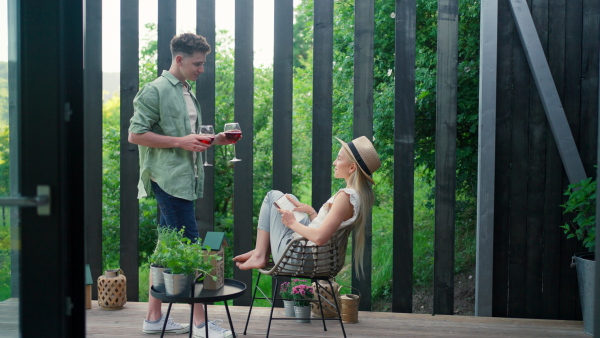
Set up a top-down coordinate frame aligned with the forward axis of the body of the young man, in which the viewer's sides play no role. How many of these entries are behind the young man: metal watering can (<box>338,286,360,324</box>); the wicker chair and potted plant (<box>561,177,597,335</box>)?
0

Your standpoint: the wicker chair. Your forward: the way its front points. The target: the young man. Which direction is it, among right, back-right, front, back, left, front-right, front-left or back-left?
front

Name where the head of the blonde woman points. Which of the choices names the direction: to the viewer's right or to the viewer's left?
to the viewer's left

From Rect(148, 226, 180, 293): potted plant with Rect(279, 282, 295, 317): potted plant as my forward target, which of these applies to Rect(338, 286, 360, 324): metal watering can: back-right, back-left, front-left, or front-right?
front-right

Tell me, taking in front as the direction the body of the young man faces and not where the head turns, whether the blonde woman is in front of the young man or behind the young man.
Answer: in front

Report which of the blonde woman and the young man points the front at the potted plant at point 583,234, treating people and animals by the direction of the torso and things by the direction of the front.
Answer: the young man

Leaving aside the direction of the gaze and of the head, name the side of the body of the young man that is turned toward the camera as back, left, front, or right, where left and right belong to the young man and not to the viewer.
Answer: right

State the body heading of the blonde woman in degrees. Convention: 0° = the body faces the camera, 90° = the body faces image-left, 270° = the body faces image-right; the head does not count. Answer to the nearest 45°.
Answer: approximately 90°

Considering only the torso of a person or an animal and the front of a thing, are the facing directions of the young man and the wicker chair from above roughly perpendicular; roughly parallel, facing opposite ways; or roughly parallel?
roughly parallel, facing opposite ways

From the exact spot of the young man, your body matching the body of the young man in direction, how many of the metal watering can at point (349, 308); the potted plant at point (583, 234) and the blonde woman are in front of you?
3

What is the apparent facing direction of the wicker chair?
to the viewer's left

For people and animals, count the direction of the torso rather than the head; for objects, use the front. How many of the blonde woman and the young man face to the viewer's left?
1

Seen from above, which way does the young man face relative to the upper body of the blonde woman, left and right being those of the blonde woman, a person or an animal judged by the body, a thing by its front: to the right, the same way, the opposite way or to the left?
the opposite way
